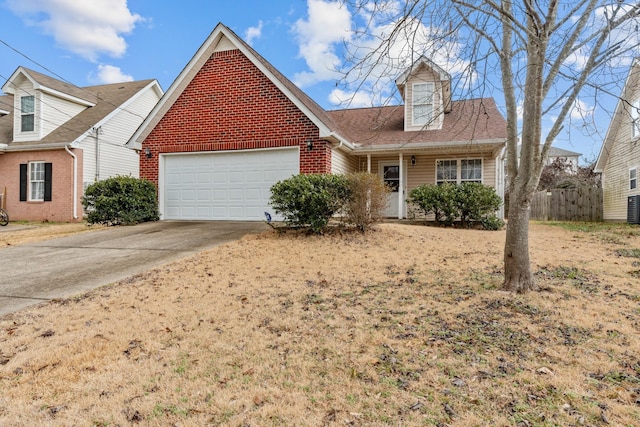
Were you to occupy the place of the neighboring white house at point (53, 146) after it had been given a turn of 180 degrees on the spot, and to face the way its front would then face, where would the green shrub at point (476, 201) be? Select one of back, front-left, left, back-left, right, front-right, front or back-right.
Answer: right

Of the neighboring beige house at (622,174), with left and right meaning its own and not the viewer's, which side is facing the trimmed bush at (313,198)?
right

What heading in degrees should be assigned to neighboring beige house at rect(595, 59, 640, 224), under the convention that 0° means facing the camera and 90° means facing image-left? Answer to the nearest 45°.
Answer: approximately 315°

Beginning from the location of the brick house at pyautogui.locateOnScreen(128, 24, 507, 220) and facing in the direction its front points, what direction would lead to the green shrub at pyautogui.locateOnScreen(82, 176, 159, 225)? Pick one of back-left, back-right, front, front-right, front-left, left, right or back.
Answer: right

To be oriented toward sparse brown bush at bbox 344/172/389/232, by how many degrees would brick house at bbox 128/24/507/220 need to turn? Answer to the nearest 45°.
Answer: approximately 45° to its left

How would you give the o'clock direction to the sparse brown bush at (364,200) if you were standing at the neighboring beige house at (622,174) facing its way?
The sparse brown bush is roughly at 2 o'clock from the neighboring beige house.

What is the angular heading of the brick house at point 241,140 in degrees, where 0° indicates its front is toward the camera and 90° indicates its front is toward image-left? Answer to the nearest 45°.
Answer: approximately 0°

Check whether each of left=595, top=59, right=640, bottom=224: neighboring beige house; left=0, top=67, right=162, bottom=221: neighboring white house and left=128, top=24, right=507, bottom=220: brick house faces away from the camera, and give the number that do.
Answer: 0

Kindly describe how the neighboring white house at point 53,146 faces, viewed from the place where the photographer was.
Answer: facing the viewer and to the left of the viewer
